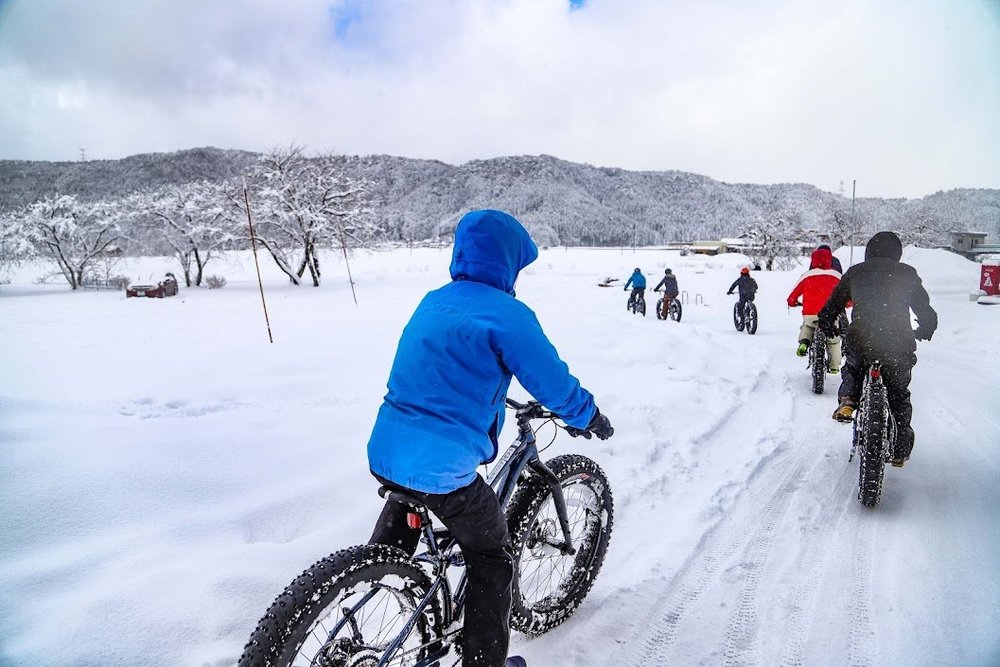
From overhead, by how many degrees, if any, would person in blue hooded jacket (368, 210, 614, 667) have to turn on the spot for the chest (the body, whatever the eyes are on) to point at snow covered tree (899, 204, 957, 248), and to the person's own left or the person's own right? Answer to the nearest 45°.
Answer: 0° — they already face it

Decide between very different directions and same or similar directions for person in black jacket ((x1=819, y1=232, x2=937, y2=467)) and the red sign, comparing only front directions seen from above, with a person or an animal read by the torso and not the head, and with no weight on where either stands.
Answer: very different directions

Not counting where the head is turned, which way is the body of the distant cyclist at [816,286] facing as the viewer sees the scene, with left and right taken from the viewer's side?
facing away from the viewer

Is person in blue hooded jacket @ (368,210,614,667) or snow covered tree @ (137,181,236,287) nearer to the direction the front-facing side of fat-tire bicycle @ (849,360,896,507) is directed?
the snow covered tree

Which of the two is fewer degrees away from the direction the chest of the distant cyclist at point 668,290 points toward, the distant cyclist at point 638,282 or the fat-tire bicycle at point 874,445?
the distant cyclist

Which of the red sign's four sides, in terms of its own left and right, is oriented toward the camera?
front

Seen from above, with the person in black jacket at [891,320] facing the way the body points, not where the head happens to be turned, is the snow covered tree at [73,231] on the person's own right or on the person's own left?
on the person's own left

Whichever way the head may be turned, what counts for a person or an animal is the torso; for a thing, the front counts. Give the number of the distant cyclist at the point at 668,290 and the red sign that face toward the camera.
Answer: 1

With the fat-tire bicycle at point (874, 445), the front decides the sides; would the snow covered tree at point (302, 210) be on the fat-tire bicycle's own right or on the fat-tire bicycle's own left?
on the fat-tire bicycle's own left

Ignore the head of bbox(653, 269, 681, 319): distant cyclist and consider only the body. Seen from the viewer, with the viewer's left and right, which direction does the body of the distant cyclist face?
facing away from the viewer and to the left of the viewer

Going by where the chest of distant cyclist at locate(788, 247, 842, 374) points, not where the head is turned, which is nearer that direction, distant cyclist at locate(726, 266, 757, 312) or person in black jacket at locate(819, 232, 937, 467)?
the distant cyclist

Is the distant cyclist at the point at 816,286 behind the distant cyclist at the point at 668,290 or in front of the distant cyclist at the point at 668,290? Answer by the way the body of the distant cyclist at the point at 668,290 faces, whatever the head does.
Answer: behind

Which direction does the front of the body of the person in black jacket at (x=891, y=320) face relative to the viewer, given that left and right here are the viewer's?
facing away from the viewer

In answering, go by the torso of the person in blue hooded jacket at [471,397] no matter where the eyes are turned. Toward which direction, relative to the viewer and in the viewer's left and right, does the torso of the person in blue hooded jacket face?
facing away from the viewer and to the right of the viewer

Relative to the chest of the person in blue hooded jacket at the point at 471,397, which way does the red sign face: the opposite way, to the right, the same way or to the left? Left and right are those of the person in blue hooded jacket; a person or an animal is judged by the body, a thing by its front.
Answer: the opposite way

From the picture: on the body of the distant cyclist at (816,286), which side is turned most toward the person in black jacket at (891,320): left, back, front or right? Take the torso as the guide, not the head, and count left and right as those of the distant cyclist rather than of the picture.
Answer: back

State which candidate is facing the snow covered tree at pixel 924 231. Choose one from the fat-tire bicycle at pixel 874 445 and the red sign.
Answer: the fat-tire bicycle

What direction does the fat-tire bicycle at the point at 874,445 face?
away from the camera
